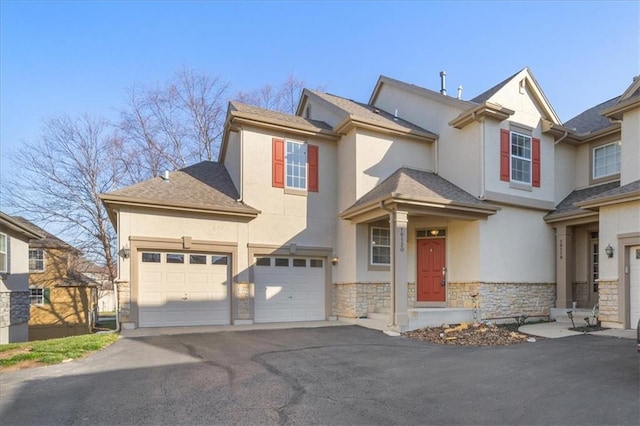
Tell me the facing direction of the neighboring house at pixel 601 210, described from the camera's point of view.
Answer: facing the viewer and to the left of the viewer

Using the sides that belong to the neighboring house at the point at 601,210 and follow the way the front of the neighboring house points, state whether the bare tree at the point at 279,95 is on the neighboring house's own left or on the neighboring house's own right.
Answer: on the neighboring house's own right
